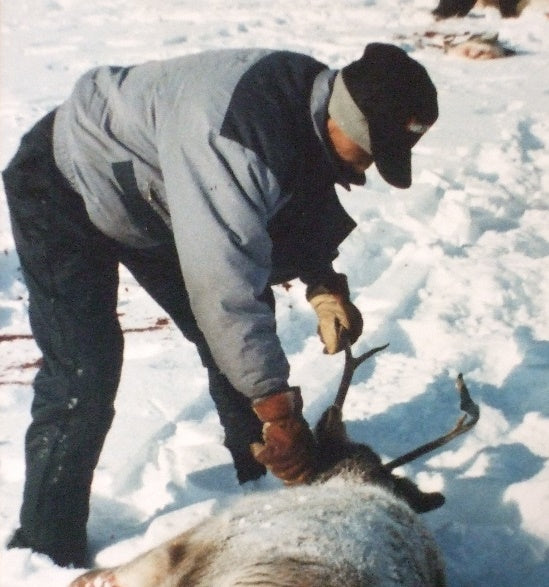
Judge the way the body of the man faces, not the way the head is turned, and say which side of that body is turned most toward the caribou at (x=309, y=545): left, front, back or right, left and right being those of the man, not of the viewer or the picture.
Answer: right

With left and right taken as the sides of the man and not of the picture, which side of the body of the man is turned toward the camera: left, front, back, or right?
right

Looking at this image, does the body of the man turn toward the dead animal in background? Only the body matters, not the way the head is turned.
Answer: no
